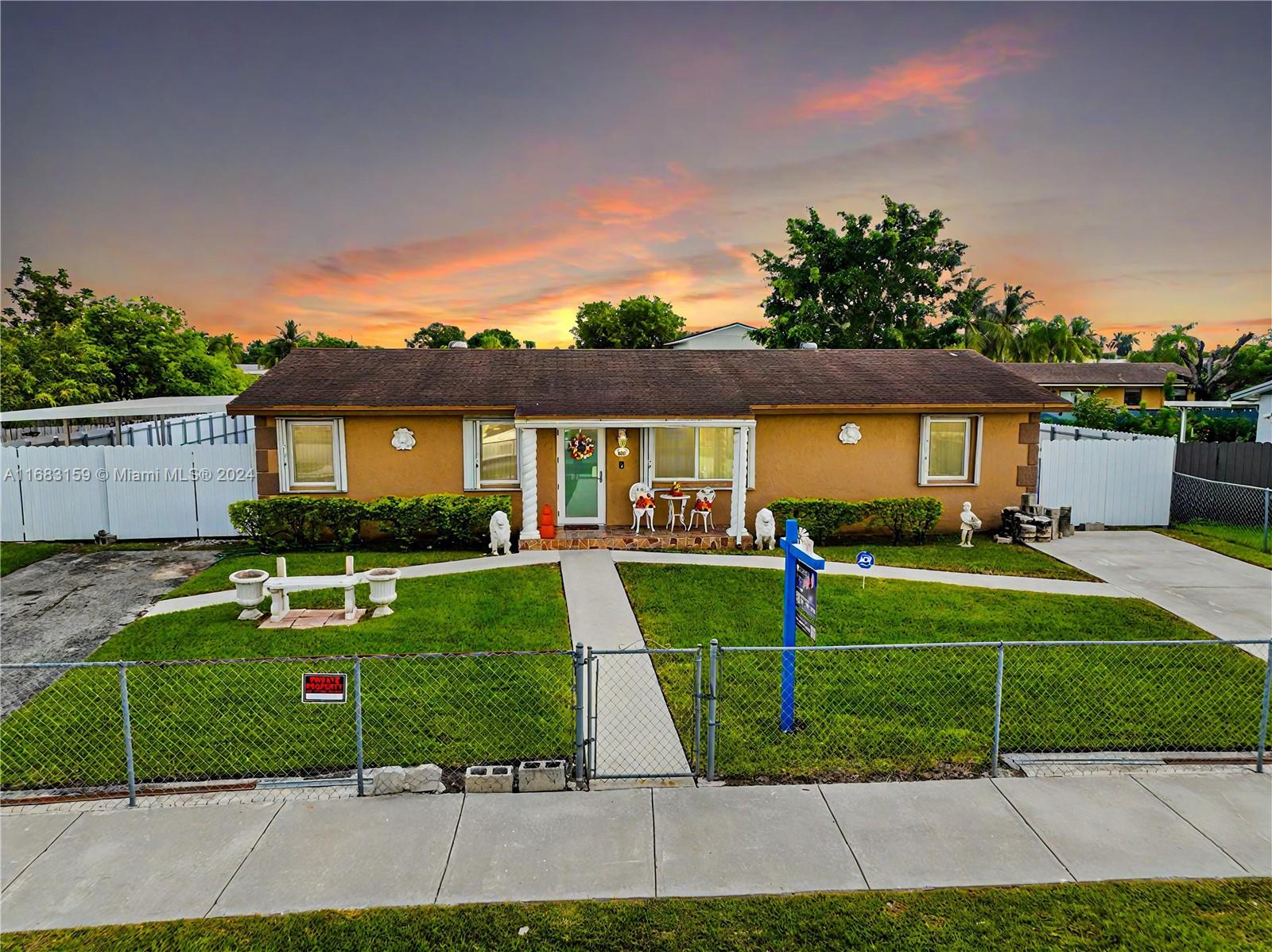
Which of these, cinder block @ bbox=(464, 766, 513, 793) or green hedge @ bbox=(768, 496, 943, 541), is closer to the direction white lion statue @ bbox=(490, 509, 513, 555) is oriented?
the cinder block

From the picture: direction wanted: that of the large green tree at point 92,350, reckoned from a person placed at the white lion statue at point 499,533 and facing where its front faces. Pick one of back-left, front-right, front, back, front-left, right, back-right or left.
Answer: back-right

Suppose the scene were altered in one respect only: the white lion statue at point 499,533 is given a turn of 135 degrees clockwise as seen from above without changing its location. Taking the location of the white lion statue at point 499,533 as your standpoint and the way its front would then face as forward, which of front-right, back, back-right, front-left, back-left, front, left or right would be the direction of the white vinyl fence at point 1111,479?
back-right

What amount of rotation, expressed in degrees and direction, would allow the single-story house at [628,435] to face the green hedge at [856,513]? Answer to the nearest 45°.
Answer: approximately 90° to its left

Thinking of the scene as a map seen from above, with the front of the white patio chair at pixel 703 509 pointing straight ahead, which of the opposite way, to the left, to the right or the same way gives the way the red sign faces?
to the left

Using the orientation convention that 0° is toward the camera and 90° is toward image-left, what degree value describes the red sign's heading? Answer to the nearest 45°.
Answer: approximately 0°

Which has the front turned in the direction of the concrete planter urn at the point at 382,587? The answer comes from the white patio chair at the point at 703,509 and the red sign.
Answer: the white patio chair

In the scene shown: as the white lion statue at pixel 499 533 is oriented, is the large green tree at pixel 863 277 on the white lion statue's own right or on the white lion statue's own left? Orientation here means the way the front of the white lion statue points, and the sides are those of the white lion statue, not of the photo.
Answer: on the white lion statue's own left

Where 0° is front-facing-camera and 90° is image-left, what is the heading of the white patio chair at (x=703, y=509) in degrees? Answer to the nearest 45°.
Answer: approximately 45°

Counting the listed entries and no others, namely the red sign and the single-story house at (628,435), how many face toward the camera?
2

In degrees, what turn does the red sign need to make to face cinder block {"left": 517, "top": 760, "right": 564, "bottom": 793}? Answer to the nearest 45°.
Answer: approximately 45° to its left
